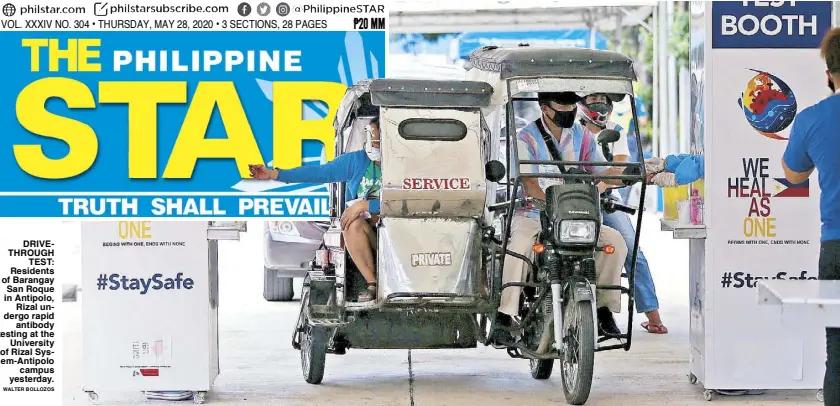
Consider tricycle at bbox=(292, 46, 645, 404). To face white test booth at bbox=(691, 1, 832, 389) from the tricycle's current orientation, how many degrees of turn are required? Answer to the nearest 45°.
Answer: approximately 90° to its left

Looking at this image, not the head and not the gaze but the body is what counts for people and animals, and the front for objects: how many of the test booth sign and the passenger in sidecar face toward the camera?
2

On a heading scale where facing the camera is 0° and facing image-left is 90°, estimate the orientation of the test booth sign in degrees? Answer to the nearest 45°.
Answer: approximately 0°

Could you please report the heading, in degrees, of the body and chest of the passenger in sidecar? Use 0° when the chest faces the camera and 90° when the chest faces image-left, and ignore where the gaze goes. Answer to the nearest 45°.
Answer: approximately 0°
